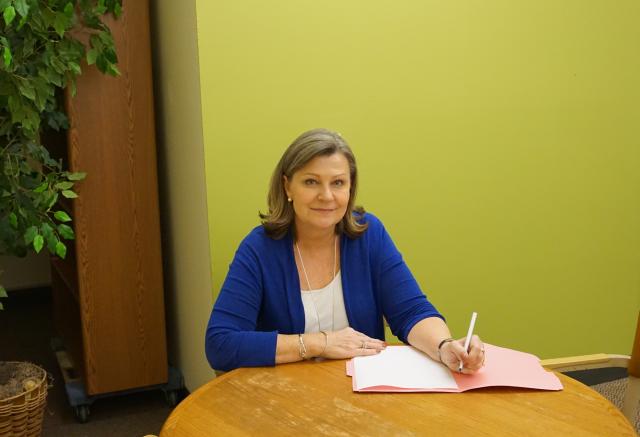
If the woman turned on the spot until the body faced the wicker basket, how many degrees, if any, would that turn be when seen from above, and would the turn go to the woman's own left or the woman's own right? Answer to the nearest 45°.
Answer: approximately 90° to the woman's own right

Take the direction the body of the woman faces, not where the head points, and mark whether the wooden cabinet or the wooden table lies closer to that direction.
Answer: the wooden table

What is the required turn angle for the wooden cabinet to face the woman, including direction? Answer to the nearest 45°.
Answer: approximately 135° to its left

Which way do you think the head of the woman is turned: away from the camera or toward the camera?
toward the camera

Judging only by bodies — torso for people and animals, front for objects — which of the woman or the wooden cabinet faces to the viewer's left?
the wooden cabinet

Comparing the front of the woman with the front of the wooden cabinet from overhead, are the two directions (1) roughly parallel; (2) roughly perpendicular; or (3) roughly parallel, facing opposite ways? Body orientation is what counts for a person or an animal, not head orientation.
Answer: roughly perpendicular

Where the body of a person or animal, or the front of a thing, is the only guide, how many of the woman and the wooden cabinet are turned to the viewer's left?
1

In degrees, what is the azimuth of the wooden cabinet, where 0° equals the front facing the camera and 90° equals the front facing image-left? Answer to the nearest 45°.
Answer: approximately 90°

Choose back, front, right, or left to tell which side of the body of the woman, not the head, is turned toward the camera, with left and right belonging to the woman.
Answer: front

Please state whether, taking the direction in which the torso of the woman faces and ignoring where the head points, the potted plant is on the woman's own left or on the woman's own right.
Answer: on the woman's own right

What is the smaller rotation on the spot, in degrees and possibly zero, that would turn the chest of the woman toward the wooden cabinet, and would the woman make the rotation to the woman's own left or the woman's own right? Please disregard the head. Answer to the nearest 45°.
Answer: approximately 135° to the woman's own right
